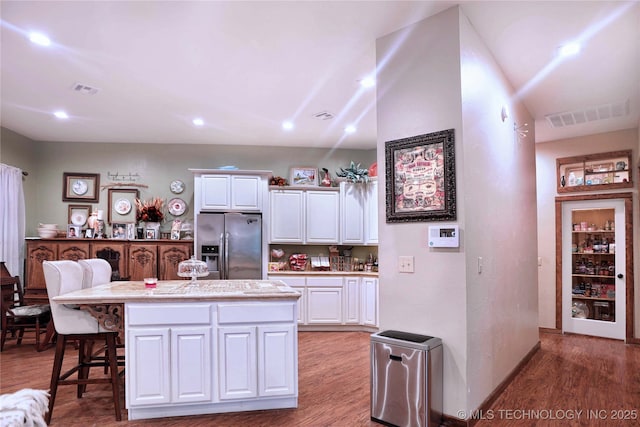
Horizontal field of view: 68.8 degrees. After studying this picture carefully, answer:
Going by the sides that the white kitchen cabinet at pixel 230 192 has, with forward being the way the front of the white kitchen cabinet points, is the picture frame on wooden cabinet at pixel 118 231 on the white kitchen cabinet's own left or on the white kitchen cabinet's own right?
on the white kitchen cabinet's own right

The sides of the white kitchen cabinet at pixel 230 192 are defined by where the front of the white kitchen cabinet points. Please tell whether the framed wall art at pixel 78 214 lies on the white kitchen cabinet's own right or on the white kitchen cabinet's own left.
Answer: on the white kitchen cabinet's own right

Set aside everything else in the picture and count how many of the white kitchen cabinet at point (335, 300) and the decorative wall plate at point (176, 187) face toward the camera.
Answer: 2

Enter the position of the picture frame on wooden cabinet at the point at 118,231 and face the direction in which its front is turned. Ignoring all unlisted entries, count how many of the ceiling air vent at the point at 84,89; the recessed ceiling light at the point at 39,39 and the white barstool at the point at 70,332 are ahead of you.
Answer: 3

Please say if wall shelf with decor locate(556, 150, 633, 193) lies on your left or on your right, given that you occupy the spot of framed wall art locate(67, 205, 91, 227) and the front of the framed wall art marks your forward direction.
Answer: on your left

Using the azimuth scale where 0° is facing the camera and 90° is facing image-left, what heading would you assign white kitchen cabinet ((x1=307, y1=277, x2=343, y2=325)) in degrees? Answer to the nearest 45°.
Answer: approximately 0°

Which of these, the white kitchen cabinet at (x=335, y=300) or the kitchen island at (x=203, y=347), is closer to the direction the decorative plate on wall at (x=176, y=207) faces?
the kitchen island

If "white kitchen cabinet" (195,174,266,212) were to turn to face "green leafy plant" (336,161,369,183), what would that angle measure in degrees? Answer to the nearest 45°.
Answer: approximately 90° to its left

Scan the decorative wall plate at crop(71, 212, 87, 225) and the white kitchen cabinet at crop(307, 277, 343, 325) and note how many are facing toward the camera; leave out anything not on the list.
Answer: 2
